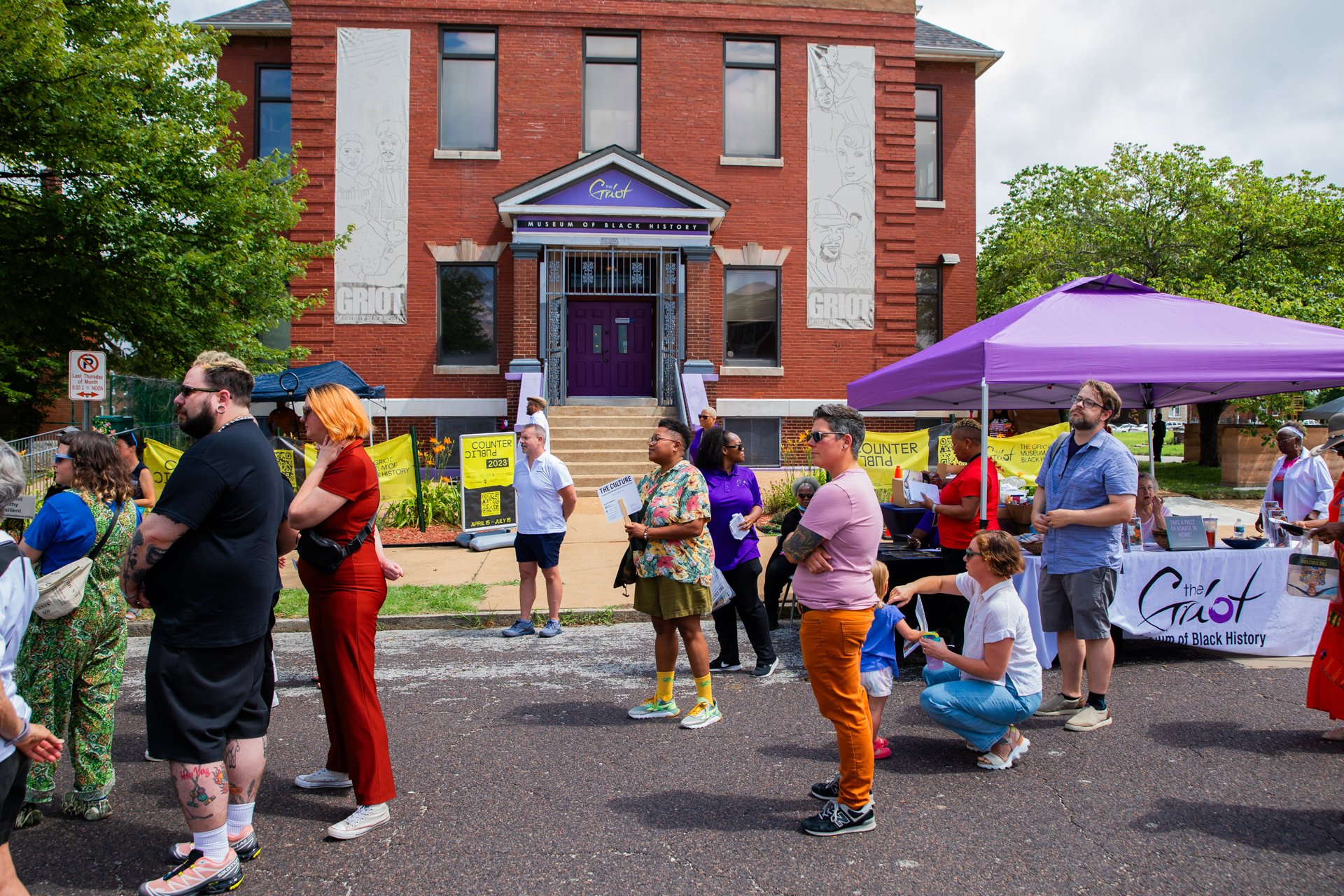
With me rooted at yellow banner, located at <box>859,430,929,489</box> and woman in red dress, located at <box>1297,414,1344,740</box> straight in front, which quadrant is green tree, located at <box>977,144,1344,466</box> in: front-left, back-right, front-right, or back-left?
back-left

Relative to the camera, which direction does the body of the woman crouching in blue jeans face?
to the viewer's left

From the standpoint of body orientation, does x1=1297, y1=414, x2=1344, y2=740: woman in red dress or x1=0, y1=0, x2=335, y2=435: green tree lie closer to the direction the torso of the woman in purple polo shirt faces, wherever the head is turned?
the woman in red dress

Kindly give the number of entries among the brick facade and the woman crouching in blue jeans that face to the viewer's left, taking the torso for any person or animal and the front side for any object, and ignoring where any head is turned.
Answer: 1

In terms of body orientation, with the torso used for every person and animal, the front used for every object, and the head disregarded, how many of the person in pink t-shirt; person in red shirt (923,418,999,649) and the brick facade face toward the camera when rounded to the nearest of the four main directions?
1

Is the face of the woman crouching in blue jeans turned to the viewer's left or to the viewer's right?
to the viewer's left

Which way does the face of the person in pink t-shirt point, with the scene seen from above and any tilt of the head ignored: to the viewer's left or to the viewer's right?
to the viewer's left

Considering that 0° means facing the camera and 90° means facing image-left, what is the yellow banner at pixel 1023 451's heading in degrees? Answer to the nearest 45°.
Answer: approximately 0°

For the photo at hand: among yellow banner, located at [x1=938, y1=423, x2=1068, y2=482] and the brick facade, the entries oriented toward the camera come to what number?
2

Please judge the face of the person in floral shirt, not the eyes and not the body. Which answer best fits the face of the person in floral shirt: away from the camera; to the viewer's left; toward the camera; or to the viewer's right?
to the viewer's left

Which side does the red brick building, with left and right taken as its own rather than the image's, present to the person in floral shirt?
front

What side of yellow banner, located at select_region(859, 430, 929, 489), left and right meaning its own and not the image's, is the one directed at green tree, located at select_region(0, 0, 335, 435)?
right

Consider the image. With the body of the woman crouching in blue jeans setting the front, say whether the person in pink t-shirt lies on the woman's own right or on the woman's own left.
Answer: on the woman's own left
